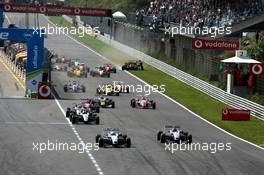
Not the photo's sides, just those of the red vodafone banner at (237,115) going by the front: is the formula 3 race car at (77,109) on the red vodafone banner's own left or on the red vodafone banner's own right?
on the red vodafone banner's own right

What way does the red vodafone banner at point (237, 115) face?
toward the camera

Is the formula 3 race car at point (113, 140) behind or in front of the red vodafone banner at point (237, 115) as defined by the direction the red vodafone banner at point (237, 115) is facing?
in front

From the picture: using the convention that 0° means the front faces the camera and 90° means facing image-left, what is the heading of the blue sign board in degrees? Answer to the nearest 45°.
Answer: approximately 0°

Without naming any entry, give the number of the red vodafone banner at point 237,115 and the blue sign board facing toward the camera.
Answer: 2

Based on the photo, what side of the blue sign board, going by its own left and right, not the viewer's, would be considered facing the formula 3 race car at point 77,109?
front

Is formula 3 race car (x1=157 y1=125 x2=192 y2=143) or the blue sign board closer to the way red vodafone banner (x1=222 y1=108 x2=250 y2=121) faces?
the formula 3 race car

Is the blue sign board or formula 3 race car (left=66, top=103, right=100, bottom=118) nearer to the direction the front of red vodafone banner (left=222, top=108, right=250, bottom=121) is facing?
the formula 3 race car

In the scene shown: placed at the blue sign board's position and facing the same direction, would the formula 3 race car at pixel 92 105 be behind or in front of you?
in front

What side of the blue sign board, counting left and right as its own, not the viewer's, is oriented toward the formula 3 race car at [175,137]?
front

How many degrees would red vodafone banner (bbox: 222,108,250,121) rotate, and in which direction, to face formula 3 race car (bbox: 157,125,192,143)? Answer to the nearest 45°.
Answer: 0° — it already faces it

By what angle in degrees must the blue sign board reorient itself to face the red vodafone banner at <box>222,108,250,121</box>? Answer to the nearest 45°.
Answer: approximately 45° to its left

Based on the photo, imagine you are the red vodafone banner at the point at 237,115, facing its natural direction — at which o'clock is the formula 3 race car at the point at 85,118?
The formula 3 race car is roughly at 2 o'clock from the red vodafone banner.

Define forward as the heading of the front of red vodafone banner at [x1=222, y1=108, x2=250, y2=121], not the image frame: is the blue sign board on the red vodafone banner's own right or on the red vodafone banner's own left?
on the red vodafone banner's own right

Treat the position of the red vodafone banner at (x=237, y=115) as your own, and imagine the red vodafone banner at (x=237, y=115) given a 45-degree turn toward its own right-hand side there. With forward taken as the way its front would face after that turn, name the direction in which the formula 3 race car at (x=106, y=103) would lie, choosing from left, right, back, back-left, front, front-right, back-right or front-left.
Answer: front-right
